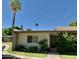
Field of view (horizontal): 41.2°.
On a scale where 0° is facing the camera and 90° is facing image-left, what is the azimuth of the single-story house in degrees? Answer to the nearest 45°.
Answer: approximately 0°
